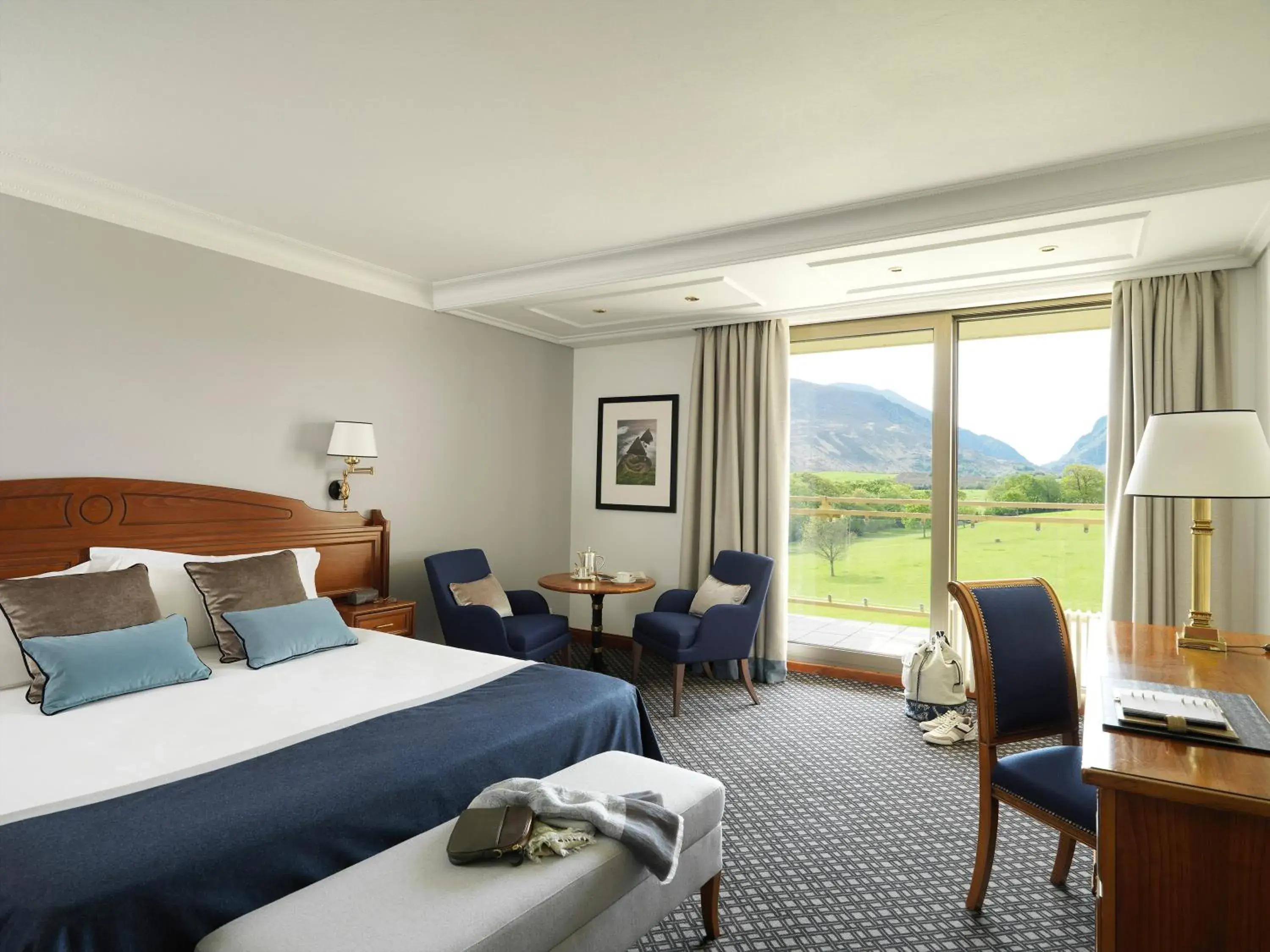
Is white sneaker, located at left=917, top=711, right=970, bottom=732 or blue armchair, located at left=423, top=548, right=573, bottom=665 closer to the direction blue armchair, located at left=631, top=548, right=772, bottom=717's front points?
the blue armchair

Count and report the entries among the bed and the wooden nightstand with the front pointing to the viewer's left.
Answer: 0

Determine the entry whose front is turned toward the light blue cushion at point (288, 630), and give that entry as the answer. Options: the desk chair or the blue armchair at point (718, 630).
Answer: the blue armchair

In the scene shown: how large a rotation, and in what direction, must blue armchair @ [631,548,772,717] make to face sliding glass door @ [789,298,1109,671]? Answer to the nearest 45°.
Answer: approximately 135° to its left

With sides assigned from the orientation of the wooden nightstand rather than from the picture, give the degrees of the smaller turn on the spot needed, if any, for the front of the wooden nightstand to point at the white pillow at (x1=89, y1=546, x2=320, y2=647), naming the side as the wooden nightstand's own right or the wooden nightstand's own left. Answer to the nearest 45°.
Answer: approximately 90° to the wooden nightstand's own right

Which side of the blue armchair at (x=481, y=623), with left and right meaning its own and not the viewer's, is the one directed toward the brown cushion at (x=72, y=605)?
right

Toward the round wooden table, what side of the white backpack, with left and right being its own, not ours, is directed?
right

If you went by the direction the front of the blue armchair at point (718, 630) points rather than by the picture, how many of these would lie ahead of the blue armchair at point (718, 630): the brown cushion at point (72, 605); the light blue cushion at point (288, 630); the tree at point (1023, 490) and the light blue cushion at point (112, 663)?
3

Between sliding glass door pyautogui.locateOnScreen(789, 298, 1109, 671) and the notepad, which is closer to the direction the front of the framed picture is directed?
the notepad

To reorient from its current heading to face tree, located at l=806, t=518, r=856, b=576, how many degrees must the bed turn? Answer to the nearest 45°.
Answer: approximately 90° to its left

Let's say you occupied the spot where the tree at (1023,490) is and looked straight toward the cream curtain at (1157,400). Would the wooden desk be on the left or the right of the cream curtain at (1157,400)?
right
